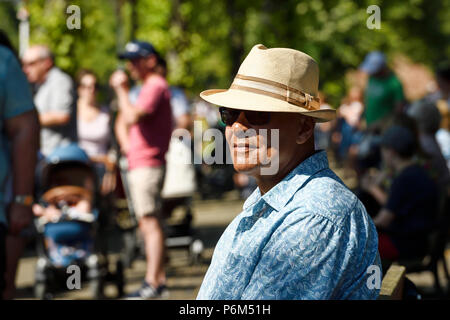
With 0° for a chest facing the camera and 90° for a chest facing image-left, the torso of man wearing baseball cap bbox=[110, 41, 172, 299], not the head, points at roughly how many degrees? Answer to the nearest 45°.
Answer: approximately 90°

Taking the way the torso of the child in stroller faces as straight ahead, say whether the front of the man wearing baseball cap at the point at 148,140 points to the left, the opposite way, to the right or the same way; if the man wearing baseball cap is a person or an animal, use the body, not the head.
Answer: to the right

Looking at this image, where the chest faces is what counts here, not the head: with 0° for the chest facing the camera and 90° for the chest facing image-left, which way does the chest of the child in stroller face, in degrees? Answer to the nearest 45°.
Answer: approximately 0°

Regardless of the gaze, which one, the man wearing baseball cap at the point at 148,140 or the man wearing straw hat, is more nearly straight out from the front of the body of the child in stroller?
the man wearing straw hat
